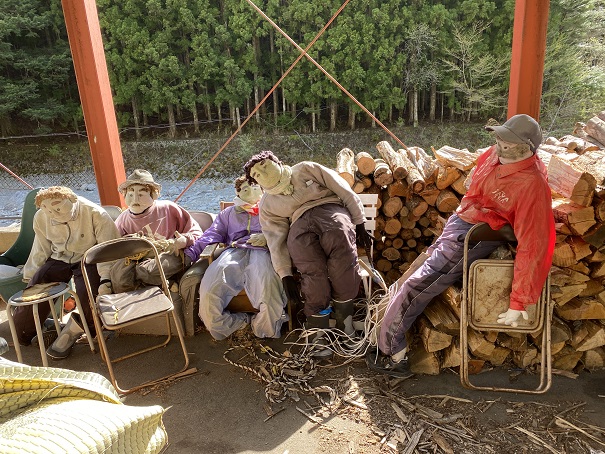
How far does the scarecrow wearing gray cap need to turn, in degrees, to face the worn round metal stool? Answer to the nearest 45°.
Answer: approximately 45° to its right

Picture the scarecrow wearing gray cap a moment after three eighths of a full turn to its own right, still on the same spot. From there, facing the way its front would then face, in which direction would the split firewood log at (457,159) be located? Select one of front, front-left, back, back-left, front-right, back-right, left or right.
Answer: front

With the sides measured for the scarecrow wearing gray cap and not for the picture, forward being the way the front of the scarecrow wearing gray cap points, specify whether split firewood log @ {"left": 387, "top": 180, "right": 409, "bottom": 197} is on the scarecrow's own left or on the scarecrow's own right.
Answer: on the scarecrow's own right

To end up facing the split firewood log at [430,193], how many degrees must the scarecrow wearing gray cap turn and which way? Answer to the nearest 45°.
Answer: approximately 135° to its right

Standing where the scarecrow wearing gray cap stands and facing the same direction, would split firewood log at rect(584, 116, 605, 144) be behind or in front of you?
behind

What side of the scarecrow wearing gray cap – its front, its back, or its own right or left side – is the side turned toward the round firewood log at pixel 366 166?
right

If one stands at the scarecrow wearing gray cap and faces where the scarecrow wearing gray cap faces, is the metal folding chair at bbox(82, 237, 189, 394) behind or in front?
in front

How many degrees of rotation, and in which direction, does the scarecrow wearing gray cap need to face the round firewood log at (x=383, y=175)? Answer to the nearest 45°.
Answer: approximately 90° to its right

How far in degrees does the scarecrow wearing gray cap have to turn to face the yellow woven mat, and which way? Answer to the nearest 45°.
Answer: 0° — it already faces it

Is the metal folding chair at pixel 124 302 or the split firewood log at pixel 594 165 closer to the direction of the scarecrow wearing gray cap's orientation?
the metal folding chair

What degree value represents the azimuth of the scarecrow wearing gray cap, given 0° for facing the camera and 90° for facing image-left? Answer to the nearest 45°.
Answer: approximately 45°
